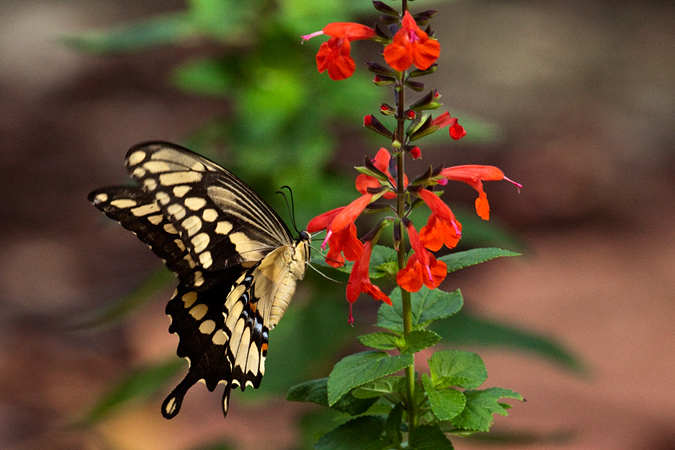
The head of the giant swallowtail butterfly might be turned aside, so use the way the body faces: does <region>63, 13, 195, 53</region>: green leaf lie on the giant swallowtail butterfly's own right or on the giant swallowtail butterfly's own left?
on the giant swallowtail butterfly's own left

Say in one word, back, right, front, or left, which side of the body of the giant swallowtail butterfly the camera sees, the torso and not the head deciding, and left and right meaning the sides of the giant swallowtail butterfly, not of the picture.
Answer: right
